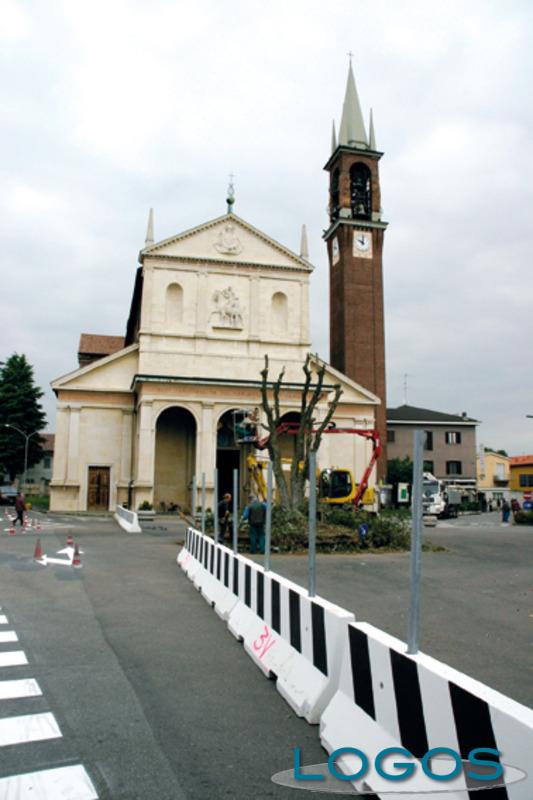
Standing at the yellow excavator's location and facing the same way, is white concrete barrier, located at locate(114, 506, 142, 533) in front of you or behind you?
in front

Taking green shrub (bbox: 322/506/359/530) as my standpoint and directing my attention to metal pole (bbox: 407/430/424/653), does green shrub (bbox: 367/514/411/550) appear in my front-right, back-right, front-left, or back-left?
front-left

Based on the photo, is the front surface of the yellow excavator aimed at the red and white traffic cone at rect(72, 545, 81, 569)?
no

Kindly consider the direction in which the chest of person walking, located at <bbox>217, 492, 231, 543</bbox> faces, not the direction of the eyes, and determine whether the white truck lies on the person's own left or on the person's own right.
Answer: on the person's own left

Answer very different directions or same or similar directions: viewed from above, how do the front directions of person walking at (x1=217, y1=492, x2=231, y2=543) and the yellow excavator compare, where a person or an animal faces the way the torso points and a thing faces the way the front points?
very different directions

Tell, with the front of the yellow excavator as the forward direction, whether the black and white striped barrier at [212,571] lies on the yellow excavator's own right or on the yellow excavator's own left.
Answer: on the yellow excavator's own left

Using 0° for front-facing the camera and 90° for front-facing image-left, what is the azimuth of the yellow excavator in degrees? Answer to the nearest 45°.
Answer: approximately 90°

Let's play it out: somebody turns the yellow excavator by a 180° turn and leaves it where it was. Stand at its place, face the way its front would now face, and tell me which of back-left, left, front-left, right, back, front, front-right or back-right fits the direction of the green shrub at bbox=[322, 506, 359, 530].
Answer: right

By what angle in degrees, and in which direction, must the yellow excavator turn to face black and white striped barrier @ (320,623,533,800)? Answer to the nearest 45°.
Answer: approximately 90° to its left
